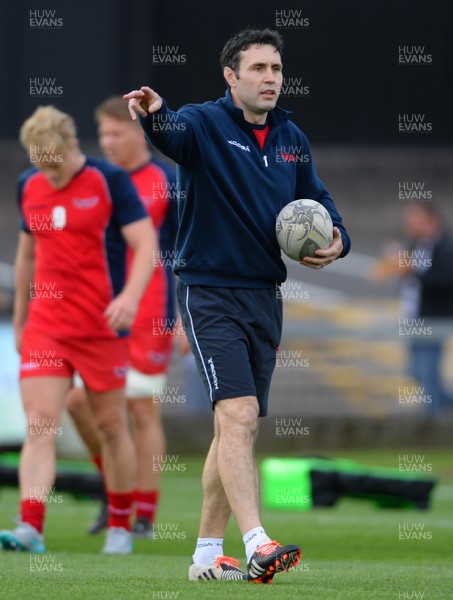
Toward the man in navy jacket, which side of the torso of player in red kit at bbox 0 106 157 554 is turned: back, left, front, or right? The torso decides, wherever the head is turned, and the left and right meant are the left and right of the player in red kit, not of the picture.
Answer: left

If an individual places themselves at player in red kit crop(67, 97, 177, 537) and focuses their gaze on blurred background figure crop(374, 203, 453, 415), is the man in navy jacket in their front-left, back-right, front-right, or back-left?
back-right

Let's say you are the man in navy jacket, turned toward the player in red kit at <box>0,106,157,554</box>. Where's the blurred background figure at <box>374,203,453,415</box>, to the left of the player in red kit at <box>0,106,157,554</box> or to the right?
right

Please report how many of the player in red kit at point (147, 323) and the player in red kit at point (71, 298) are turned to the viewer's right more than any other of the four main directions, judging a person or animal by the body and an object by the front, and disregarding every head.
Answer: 0

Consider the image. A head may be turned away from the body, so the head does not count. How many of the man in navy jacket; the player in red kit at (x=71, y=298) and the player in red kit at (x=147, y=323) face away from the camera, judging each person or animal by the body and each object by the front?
0

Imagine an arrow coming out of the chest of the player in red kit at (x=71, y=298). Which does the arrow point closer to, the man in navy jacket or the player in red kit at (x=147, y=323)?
the man in navy jacket

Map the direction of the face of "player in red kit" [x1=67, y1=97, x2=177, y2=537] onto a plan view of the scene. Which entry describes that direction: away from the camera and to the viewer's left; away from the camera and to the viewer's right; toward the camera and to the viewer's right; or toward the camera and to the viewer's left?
toward the camera and to the viewer's left

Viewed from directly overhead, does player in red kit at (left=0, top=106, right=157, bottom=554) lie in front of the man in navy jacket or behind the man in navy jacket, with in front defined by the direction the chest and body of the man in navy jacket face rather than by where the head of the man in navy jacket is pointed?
behind

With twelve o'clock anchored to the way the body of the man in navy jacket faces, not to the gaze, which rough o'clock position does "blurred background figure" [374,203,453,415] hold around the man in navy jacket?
The blurred background figure is roughly at 8 o'clock from the man in navy jacket.

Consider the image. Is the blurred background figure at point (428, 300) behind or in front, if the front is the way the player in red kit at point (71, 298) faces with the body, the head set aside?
behind

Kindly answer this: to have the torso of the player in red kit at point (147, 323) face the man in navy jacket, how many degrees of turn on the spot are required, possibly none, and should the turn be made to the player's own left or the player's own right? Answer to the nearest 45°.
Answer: approximately 45° to the player's own left

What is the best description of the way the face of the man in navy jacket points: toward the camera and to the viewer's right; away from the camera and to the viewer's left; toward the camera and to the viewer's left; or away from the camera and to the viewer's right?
toward the camera and to the viewer's right

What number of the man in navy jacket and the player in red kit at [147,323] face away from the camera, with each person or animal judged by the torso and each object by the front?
0

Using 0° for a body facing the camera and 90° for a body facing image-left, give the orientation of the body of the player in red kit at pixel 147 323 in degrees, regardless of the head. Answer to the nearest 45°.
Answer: approximately 45°

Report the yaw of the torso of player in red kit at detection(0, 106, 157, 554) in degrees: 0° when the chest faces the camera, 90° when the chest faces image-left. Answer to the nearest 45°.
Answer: approximately 45°
